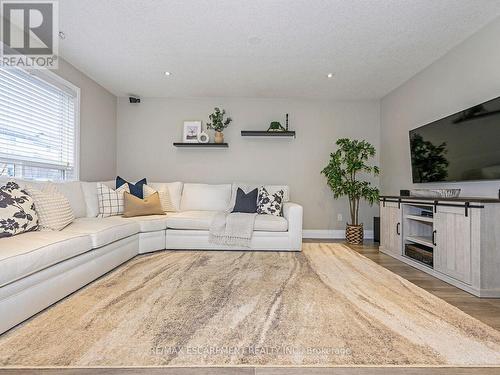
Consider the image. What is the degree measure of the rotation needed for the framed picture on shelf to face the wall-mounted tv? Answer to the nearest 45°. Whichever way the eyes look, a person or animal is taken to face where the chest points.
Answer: approximately 45° to its left

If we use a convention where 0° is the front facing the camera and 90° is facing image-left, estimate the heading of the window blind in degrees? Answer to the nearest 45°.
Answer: approximately 315°

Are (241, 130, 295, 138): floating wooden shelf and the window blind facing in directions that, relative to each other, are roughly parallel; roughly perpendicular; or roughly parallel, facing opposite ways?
roughly perpendicular

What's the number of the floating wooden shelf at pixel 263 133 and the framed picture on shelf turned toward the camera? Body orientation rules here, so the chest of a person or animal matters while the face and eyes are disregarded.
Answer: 2

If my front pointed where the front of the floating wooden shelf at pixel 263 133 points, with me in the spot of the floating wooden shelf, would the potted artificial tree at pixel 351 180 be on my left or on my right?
on my left

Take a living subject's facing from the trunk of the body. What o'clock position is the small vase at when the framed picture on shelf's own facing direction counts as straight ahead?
The small vase is roughly at 10 o'clock from the framed picture on shelf.
